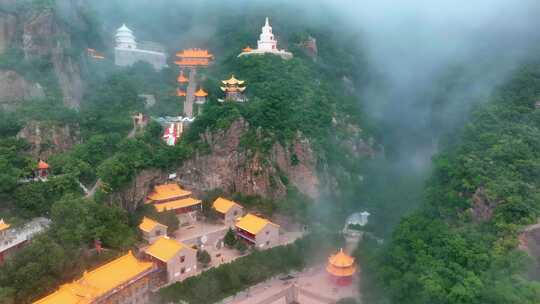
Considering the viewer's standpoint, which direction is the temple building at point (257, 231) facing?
facing the viewer and to the left of the viewer

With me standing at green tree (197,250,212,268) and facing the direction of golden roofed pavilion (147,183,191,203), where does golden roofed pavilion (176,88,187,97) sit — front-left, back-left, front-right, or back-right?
front-right

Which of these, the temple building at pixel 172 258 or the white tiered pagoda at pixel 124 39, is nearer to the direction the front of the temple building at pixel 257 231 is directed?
the temple building

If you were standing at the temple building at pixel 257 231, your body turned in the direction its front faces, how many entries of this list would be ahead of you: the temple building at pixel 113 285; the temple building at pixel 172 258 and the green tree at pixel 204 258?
3

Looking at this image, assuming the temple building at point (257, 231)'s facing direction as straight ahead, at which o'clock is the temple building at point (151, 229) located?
the temple building at point (151, 229) is roughly at 1 o'clock from the temple building at point (257, 231).

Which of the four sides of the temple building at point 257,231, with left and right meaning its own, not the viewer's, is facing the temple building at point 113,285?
front

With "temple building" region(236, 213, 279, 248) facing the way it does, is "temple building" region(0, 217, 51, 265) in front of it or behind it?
in front

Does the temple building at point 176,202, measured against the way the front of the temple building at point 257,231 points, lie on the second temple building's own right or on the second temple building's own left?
on the second temple building's own right

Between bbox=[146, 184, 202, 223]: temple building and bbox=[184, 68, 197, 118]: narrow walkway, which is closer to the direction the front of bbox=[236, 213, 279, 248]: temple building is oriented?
the temple building

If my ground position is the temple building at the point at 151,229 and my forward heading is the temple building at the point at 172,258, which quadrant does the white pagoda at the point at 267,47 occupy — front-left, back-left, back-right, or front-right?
back-left

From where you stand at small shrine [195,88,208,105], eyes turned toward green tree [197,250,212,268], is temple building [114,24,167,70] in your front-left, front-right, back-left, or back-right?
back-right

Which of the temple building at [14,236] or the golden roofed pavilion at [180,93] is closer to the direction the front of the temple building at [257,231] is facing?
the temple building

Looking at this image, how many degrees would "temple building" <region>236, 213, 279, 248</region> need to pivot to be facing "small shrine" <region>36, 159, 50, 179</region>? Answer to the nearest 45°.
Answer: approximately 45° to its right
